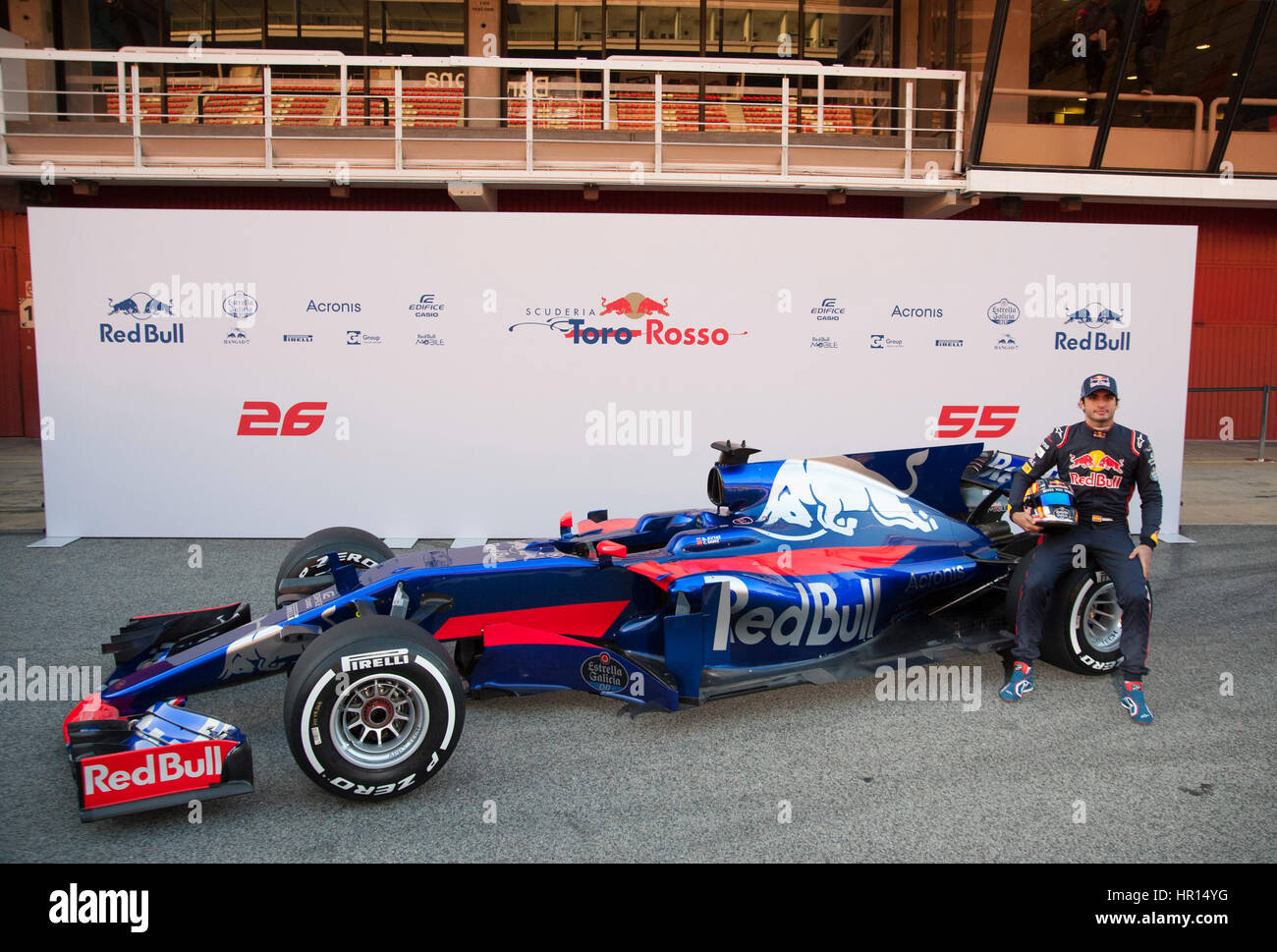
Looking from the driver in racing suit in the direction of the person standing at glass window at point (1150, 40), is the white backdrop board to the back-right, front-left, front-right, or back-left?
front-left

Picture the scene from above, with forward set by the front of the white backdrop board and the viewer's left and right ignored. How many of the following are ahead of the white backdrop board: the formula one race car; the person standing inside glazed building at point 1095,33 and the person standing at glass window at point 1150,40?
1

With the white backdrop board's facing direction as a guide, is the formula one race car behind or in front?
in front

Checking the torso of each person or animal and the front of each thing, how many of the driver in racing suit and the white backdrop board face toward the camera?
2

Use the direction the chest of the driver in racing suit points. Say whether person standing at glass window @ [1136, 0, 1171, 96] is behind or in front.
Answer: behind

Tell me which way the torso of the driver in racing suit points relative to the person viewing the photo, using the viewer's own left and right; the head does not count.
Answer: facing the viewer

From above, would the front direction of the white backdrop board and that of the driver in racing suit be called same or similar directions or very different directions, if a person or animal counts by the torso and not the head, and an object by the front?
same or similar directions

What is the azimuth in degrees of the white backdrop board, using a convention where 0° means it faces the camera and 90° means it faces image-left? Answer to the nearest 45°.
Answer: approximately 0°

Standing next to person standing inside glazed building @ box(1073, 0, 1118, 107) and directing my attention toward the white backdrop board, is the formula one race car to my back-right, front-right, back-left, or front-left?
front-left

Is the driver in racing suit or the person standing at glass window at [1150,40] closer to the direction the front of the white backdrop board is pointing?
the driver in racing suit

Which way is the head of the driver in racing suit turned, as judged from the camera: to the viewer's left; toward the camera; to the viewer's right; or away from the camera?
toward the camera

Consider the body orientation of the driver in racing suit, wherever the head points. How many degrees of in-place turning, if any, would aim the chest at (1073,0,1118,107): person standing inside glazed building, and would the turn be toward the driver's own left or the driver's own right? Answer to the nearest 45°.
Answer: approximately 180°

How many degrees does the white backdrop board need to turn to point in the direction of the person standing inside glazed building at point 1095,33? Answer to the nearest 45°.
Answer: approximately 135° to its left
